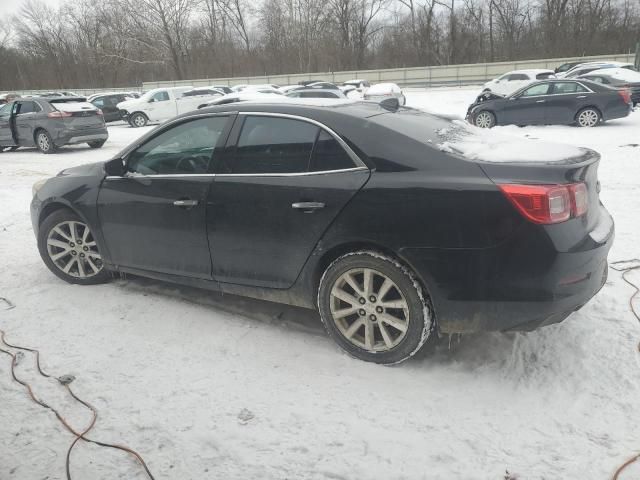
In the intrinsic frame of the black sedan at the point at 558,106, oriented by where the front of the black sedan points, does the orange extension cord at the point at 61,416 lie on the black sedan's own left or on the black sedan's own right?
on the black sedan's own left

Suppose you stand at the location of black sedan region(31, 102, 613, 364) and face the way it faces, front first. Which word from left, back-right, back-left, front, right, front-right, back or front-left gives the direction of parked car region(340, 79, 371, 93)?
front-right

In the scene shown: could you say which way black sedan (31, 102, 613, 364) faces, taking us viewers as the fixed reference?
facing away from the viewer and to the left of the viewer

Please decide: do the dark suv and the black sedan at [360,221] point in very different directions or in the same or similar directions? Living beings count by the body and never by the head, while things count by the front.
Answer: same or similar directions

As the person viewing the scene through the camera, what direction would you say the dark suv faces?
facing away from the viewer and to the left of the viewer

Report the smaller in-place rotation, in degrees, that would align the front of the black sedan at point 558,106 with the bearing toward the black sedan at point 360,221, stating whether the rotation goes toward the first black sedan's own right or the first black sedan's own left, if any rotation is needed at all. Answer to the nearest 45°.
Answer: approximately 90° to the first black sedan's own left

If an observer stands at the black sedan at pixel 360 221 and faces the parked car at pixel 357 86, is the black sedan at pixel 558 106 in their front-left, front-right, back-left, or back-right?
front-right

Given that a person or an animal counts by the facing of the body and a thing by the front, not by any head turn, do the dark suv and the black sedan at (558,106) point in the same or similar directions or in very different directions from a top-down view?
same or similar directions

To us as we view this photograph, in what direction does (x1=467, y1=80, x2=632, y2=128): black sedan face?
facing to the left of the viewer

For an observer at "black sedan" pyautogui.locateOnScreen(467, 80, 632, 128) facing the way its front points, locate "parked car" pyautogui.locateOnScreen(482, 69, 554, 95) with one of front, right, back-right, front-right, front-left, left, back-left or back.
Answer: right

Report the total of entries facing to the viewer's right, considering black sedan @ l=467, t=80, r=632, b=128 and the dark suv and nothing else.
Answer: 0

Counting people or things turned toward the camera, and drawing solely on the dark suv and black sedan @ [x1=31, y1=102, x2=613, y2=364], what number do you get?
0

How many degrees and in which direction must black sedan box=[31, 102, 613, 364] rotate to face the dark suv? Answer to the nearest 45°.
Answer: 0° — it already faces it
